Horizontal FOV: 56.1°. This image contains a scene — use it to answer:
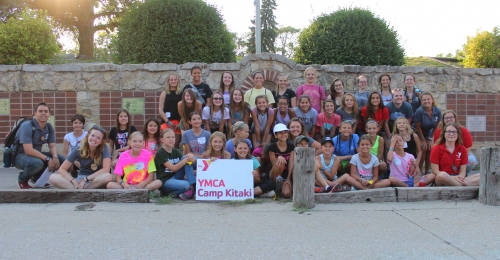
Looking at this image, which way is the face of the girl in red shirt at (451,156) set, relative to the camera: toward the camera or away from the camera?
toward the camera

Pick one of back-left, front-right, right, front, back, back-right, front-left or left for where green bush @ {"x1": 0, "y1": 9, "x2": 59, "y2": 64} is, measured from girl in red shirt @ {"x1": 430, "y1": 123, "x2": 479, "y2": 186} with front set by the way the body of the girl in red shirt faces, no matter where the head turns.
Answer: right

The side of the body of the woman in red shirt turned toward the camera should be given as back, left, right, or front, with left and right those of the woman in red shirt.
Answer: front

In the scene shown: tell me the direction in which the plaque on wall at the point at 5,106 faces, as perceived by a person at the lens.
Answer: facing the viewer

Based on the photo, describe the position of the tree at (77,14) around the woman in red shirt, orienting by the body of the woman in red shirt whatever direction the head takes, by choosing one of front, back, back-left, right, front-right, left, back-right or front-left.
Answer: back-right

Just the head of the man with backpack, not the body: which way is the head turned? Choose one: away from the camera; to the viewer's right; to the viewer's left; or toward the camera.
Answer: toward the camera

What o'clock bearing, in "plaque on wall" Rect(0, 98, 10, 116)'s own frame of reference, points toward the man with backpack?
The man with backpack is roughly at 12 o'clock from the plaque on wall.

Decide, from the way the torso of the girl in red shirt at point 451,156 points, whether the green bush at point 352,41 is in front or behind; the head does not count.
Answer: behind

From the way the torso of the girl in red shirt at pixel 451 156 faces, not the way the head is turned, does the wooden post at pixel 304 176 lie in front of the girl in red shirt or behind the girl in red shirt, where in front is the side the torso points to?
in front

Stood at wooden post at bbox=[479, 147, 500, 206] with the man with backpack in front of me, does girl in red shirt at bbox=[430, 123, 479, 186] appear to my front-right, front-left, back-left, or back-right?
front-right

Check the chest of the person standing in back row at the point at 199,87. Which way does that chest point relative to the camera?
toward the camera

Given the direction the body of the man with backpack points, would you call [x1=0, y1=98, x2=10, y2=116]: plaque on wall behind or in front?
behind

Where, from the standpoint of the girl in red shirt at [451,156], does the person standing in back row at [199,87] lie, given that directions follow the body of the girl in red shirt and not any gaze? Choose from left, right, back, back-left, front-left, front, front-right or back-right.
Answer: right

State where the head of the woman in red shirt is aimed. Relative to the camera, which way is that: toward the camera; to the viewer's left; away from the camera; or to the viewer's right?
toward the camera

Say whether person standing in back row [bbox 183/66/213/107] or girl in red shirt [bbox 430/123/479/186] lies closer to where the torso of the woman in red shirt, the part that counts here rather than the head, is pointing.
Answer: the girl in red shirt

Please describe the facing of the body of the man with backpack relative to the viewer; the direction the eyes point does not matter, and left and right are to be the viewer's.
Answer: facing the viewer and to the right of the viewer

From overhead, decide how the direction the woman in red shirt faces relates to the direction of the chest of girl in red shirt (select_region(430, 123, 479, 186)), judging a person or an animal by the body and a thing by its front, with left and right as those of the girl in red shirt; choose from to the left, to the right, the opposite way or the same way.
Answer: the same way
